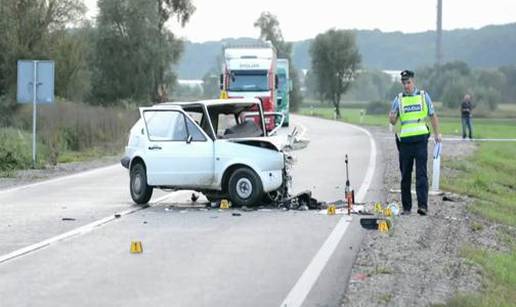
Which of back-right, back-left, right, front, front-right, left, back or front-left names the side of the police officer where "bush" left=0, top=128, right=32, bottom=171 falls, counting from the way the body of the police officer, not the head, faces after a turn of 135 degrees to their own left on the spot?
left

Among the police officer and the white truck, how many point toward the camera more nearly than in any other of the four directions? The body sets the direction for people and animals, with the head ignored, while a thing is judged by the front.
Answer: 2

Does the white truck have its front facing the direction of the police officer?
yes

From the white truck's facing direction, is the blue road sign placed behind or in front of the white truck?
in front

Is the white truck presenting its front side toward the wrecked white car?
yes

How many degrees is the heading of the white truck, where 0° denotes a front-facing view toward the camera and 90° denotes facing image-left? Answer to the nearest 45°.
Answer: approximately 0°

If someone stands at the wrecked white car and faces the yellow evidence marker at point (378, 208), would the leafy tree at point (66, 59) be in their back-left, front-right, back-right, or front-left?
back-left

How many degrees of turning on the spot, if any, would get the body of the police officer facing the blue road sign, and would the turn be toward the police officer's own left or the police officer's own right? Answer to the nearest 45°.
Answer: approximately 135° to the police officer's own right

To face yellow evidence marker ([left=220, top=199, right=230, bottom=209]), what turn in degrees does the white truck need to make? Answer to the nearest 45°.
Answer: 0° — it already faces it

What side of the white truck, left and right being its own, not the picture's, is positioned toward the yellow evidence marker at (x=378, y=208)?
front

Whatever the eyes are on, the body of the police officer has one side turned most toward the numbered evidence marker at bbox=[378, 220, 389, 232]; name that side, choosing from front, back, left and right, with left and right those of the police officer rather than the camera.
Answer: front

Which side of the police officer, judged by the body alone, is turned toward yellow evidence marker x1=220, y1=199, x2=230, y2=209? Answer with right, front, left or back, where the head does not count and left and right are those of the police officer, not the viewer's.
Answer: right

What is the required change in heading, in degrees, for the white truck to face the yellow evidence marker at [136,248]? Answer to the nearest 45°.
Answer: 0° — it already faces it

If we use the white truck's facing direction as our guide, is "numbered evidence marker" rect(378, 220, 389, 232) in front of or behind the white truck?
in front
